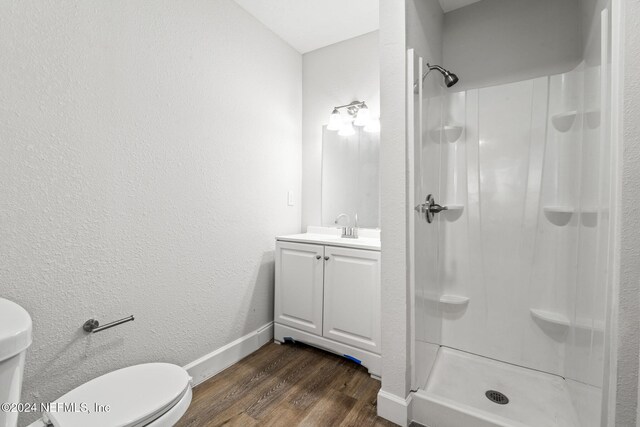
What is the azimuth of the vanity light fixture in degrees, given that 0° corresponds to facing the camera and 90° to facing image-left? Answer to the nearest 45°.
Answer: approximately 45°

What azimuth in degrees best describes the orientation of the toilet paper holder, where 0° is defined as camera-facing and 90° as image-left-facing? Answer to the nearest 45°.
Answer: approximately 315°

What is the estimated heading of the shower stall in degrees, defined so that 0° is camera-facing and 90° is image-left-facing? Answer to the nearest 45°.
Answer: approximately 45°

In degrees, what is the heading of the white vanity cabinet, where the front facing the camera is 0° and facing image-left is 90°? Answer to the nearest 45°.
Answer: approximately 45°

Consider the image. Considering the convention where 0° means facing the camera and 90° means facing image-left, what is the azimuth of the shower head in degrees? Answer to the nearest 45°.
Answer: approximately 315°
